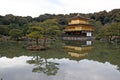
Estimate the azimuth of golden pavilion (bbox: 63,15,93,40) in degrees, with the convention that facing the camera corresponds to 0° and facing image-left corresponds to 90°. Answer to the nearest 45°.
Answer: approximately 45°
